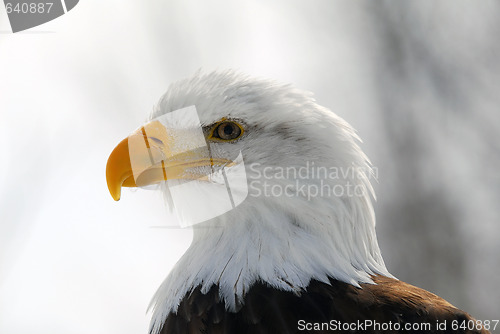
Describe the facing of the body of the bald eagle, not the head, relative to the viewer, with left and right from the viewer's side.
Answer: facing to the left of the viewer
